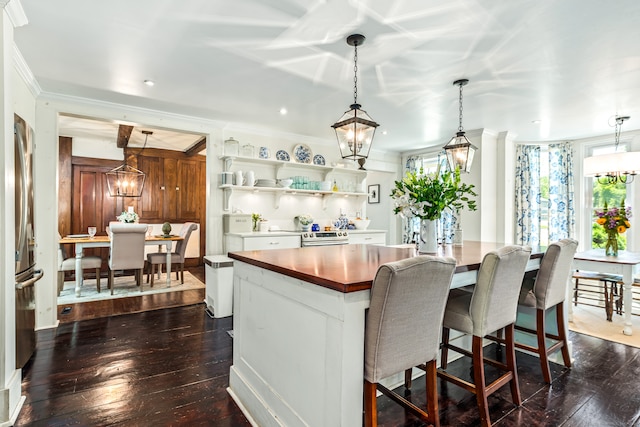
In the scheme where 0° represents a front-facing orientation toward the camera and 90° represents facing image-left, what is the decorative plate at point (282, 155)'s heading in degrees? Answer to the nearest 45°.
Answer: approximately 0°

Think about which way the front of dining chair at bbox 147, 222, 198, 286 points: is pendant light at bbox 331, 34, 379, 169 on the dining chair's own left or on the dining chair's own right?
on the dining chair's own left

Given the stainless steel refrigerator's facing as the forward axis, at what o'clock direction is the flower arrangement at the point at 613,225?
The flower arrangement is roughly at 1 o'clock from the stainless steel refrigerator.

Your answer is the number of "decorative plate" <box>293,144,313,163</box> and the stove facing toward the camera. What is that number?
2

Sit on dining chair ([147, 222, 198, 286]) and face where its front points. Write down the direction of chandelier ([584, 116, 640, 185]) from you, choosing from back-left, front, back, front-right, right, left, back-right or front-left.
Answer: back-left

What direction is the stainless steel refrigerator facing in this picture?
to the viewer's right

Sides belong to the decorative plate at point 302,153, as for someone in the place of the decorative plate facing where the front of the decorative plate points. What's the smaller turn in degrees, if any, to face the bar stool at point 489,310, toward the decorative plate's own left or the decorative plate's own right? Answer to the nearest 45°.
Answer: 0° — it already faces it

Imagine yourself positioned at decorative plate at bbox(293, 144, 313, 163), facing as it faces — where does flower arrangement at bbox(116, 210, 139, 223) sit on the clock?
The flower arrangement is roughly at 3 o'clock from the decorative plate.

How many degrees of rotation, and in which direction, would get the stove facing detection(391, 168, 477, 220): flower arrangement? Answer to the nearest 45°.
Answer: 0° — it already faces it

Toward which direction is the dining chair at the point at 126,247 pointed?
away from the camera

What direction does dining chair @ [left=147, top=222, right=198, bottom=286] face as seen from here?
to the viewer's left

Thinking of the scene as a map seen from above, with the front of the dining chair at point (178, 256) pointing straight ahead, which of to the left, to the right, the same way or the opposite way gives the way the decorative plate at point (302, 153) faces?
to the left

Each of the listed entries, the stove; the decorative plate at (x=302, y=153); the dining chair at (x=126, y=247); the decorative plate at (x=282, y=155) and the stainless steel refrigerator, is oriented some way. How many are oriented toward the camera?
3

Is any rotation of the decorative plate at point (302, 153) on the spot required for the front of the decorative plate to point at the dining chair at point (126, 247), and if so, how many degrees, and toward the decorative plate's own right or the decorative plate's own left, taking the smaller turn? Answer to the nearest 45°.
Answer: approximately 90° to the decorative plate's own right
